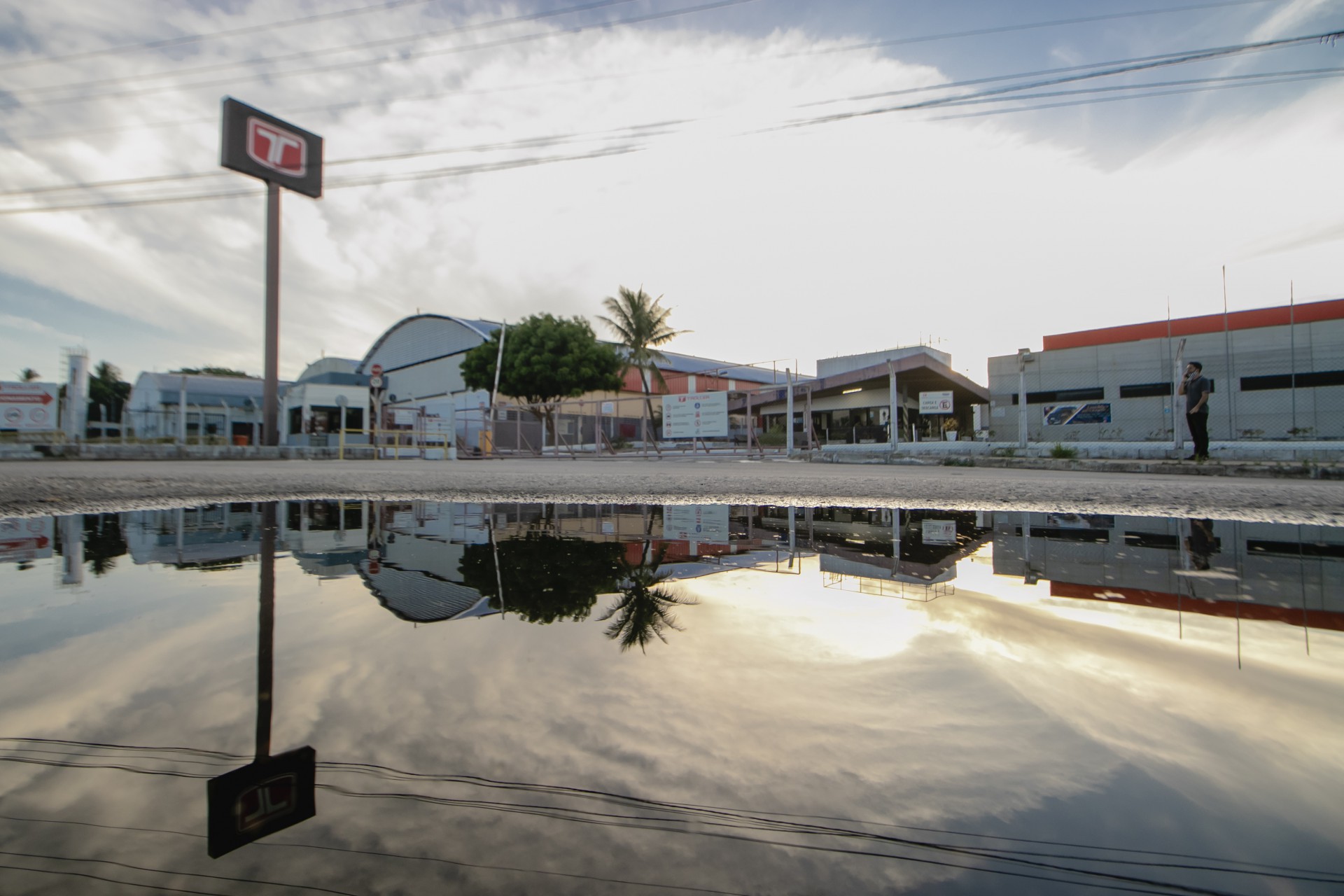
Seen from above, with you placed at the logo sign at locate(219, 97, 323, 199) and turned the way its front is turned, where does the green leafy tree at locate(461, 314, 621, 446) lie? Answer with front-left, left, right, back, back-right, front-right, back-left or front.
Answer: left

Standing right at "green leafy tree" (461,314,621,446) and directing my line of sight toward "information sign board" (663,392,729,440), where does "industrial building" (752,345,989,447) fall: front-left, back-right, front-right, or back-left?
front-left

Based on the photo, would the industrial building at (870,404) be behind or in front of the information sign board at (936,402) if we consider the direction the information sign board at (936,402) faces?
behind

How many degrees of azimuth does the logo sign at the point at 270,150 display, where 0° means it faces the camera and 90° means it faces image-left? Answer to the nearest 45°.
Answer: approximately 315°

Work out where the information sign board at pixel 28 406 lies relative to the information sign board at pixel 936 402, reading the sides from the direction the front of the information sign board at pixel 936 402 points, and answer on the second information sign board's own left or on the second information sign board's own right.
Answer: on the second information sign board's own right

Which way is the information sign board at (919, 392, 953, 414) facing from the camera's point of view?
toward the camera

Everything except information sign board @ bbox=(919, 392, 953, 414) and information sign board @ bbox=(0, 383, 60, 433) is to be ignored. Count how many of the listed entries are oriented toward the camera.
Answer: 2

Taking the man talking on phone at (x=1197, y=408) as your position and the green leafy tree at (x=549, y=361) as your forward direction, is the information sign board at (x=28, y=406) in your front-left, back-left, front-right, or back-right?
front-left

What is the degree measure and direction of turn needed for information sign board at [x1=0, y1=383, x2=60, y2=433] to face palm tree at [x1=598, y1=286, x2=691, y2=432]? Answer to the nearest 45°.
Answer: approximately 90° to its left

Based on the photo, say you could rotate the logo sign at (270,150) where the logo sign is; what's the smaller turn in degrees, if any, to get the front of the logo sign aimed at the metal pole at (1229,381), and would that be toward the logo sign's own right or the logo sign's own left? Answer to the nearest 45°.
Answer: approximately 45° to the logo sign's own left

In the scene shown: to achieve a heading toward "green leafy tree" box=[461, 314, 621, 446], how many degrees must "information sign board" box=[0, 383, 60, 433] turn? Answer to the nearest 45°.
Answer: approximately 90° to its left

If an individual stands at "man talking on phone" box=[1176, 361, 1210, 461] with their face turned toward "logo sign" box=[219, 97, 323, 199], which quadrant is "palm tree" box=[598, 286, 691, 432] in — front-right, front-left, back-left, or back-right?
front-right
